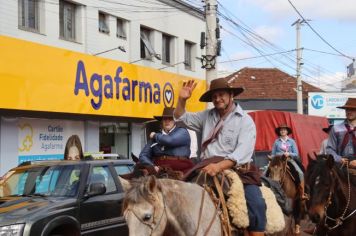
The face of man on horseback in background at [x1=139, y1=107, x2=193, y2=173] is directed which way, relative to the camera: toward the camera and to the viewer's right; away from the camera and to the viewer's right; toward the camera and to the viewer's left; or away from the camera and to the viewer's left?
toward the camera and to the viewer's left

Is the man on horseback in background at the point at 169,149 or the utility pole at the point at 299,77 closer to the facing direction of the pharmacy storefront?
the man on horseback in background

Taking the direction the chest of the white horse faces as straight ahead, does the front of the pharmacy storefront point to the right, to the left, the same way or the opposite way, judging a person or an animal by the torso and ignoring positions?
to the left

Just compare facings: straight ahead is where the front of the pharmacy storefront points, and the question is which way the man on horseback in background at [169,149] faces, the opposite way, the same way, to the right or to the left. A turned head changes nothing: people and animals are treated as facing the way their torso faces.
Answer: to the right

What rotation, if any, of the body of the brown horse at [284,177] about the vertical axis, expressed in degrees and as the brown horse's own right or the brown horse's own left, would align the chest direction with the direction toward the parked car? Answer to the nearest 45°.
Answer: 0° — it already faces it

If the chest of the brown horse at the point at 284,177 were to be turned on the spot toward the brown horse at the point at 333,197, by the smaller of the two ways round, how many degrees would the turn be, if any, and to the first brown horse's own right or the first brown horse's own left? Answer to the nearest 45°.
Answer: approximately 45° to the first brown horse's own left

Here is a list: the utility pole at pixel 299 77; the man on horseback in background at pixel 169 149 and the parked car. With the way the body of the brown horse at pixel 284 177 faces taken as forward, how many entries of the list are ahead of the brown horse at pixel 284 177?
2
